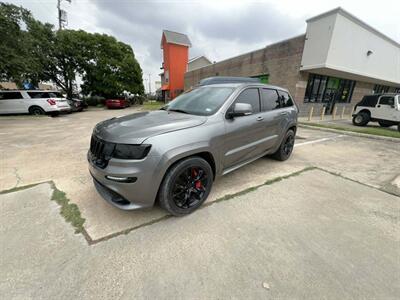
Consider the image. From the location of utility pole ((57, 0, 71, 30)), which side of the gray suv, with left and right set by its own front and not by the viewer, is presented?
right

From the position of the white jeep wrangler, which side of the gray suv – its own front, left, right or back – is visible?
back

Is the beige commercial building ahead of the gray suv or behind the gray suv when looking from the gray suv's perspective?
behind

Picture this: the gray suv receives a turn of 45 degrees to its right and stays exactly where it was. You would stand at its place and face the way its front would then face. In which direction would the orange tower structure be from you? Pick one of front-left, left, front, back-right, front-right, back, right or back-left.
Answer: right

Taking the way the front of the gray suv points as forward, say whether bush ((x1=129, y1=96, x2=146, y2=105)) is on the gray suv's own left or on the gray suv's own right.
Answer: on the gray suv's own right

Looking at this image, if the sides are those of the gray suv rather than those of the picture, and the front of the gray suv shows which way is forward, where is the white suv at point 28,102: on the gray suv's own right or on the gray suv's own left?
on the gray suv's own right

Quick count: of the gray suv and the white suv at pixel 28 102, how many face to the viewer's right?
0

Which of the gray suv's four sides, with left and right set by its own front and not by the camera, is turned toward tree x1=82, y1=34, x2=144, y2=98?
right

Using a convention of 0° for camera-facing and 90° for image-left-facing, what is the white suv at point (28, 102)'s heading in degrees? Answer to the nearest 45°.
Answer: approximately 135°

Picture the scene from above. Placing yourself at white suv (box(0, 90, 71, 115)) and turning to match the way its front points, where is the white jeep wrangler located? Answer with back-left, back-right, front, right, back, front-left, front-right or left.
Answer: back
